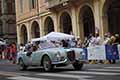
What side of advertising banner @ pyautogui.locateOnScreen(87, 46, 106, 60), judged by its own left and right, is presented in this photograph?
front

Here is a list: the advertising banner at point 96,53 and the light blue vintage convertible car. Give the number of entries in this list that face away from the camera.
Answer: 0

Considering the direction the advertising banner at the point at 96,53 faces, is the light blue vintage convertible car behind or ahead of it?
ahead
